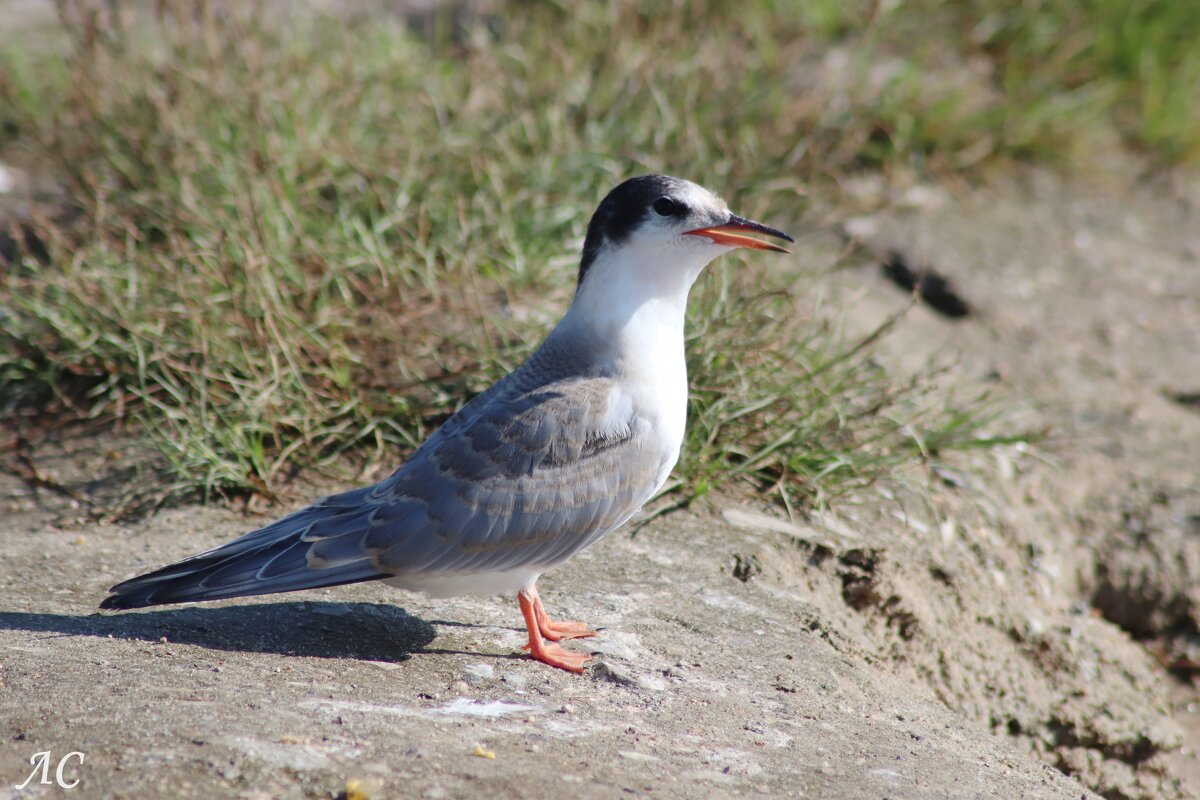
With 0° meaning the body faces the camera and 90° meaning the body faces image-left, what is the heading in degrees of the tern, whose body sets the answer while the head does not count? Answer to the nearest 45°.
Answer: approximately 270°
